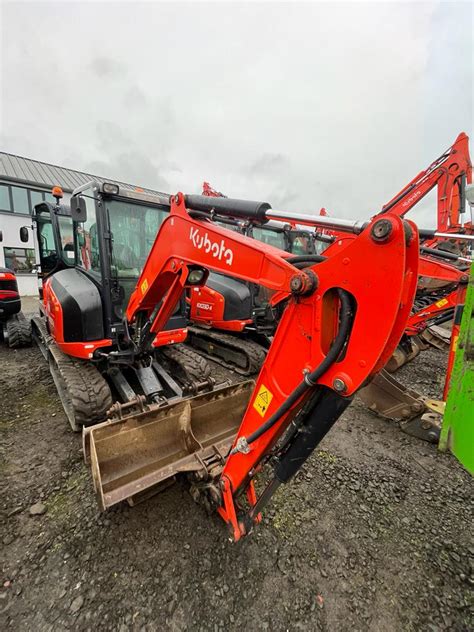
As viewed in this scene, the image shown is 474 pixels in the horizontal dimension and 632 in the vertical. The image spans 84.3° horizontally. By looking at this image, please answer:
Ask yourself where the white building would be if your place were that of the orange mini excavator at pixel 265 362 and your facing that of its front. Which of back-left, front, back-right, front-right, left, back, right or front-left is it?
back

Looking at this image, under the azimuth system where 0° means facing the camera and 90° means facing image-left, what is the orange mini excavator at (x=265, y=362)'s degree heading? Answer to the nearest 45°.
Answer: approximately 315°
